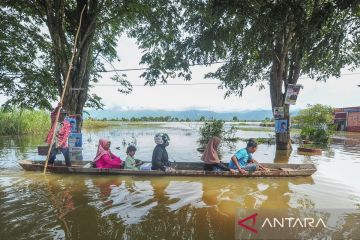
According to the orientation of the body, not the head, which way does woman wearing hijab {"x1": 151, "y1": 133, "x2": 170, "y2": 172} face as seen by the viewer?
to the viewer's right

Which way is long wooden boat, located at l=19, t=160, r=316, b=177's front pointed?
to the viewer's right

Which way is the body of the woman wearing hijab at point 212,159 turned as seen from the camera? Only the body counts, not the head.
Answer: to the viewer's right

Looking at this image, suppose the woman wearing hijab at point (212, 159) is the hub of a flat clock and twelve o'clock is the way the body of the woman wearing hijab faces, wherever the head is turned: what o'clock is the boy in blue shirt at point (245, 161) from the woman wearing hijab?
The boy in blue shirt is roughly at 12 o'clock from the woman wearing hijab.

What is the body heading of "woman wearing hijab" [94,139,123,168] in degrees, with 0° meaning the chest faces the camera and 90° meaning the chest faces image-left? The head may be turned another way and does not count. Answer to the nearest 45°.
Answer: approximately 270°
